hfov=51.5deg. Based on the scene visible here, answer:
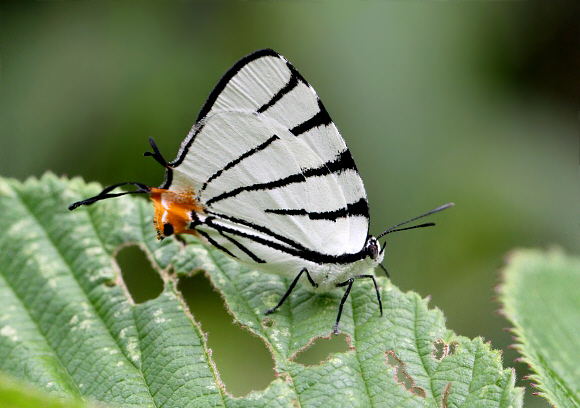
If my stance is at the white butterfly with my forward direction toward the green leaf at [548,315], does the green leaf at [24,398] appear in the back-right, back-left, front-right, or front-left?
back-right

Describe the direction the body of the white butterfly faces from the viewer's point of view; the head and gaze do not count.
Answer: to the viewer's right

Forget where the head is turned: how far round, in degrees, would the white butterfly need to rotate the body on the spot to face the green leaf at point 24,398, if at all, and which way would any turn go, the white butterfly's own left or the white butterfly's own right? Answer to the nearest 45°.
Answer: approximately 135° to the white butterfly's own right

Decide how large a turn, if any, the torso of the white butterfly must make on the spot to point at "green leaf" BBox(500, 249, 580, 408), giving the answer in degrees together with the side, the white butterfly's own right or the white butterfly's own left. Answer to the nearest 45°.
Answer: approximately 45° to the white butterfly's own left
